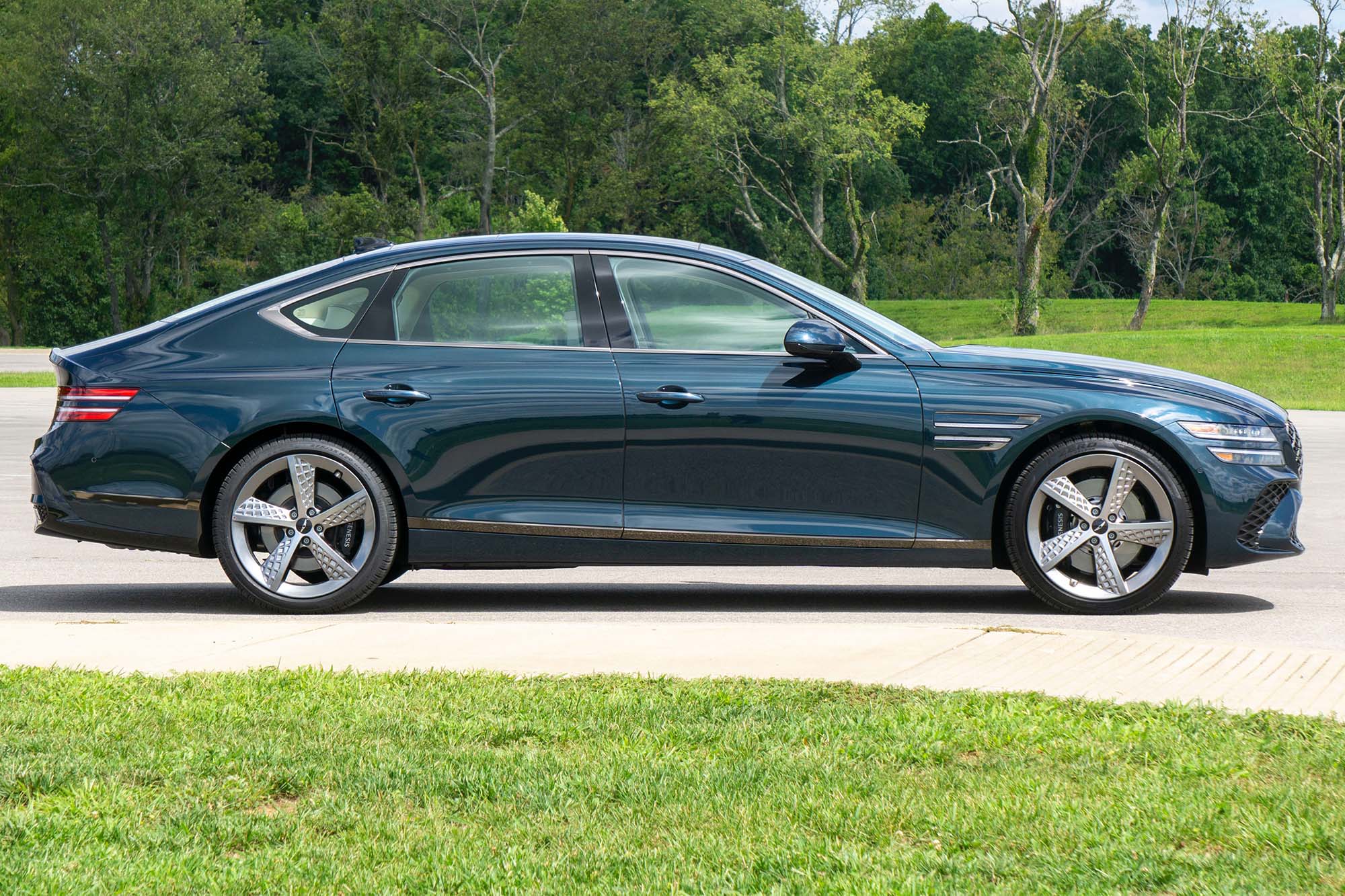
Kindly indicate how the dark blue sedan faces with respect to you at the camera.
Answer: facing to the right of the viewer
